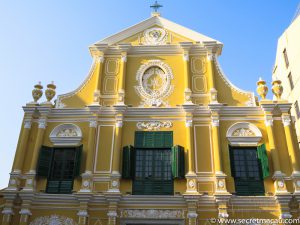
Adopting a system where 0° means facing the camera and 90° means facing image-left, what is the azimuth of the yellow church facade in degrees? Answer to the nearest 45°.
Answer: approximately 0°
